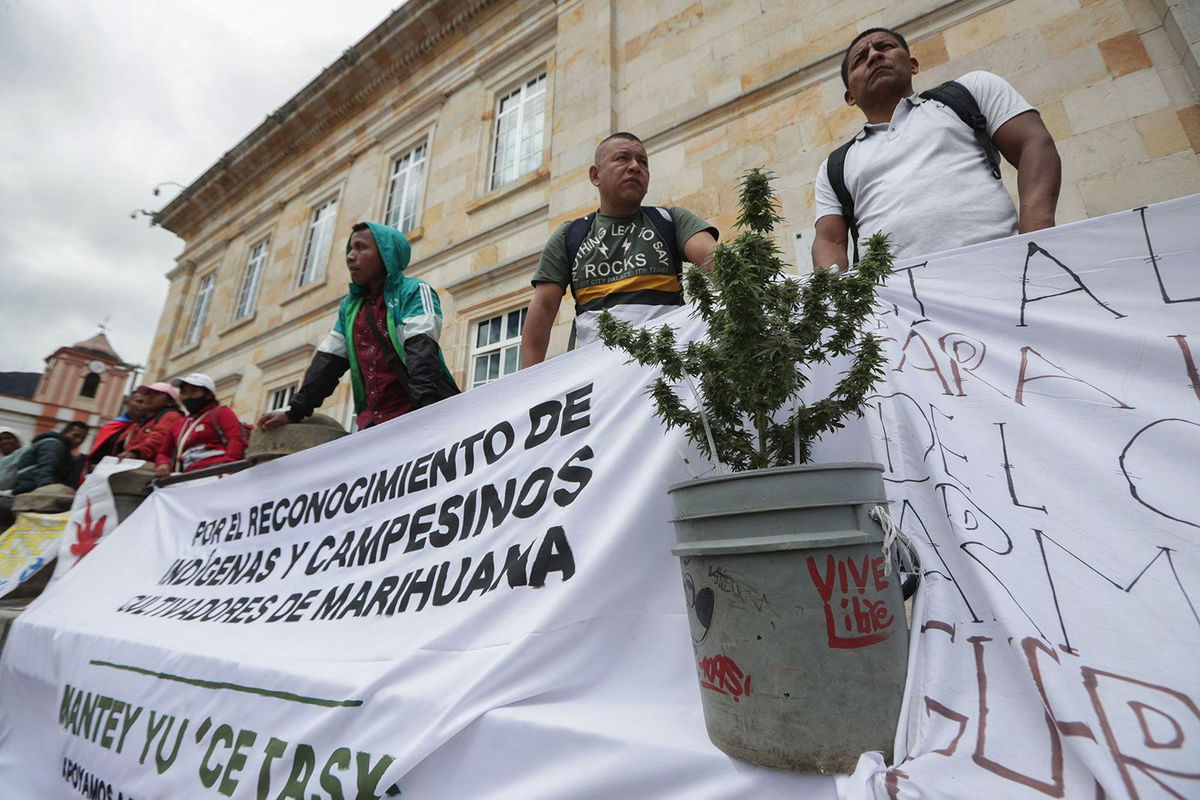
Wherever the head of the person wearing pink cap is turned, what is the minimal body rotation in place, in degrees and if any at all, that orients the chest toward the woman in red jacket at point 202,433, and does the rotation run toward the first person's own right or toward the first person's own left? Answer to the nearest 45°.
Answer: approximately 45° to the first person's own left

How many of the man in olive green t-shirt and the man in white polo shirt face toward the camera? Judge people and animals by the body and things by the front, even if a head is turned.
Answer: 2

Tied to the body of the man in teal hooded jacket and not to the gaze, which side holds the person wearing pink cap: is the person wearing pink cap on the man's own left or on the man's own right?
on the man's own right

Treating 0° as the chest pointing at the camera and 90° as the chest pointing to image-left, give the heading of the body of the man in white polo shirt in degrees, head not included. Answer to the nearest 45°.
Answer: approximately 0°

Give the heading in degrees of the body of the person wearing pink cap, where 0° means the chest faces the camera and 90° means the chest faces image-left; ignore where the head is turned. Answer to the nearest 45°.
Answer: approximately 45°

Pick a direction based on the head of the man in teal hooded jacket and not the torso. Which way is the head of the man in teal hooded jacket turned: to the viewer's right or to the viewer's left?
to the viewer's left

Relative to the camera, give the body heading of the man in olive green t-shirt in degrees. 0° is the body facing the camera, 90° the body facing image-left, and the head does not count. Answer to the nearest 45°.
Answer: approximately 0°

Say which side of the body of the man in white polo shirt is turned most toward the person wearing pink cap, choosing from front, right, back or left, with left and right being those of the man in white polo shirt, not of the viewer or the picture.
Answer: right

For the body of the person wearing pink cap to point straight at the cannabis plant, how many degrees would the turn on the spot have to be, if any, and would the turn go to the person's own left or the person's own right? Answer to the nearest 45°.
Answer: approximately 45° to the person's own left
